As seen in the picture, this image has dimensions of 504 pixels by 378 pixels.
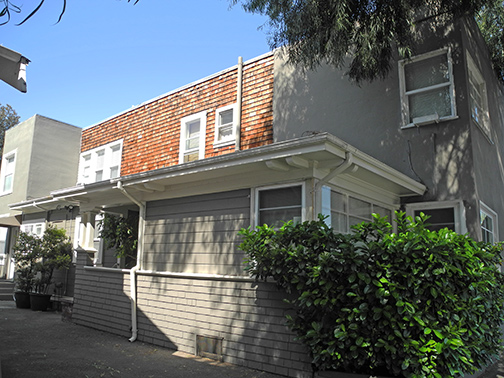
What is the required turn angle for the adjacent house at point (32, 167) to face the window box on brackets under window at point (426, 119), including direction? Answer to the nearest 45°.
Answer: approximately 90° to its left

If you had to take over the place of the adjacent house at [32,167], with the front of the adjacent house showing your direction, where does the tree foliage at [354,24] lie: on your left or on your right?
on your left

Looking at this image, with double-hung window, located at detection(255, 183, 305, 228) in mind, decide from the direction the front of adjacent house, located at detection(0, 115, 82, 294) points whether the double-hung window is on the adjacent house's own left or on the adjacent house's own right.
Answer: on the adjacent house's own left

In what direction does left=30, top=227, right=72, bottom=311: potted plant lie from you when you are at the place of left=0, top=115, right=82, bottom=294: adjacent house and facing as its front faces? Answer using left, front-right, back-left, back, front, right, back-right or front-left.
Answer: front-left

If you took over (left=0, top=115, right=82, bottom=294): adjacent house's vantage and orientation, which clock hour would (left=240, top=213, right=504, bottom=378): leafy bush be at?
The leafy bush is roughly at 10 o'clock from the adjacent house.

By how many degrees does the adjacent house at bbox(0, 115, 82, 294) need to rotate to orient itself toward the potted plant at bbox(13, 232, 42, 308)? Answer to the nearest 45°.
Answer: approximately 45° to its left

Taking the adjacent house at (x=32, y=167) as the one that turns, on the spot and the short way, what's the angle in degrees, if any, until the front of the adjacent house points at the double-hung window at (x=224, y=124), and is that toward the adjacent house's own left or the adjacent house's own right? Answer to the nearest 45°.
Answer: approximately 90° to the adjacent house's own left

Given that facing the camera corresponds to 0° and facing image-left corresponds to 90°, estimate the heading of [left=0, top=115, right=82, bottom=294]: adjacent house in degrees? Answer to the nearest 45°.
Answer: approximately 45°
